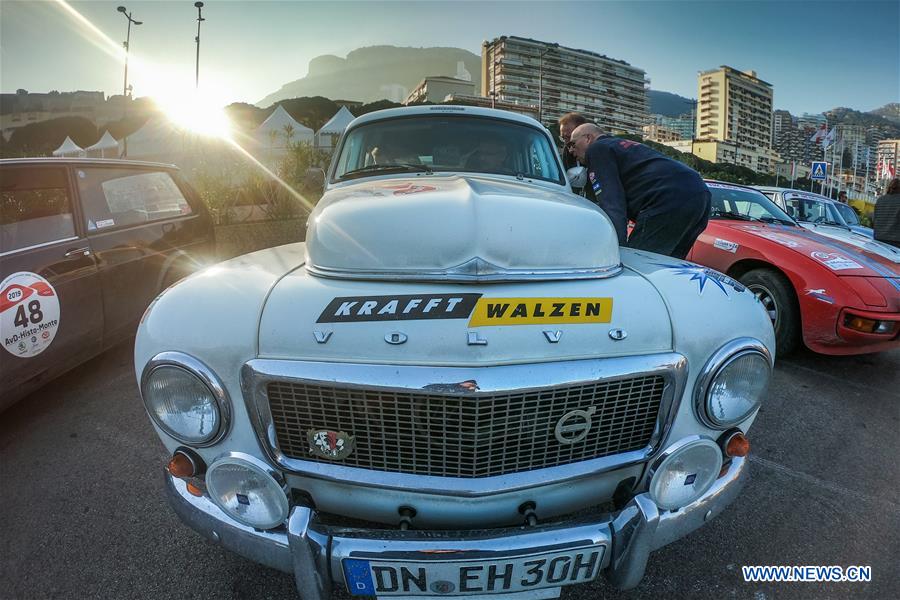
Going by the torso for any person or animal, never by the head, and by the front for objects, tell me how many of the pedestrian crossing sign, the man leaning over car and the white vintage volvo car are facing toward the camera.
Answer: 2

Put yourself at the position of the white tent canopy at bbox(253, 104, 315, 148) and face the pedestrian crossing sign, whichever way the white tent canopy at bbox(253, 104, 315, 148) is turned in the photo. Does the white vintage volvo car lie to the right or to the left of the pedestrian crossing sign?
right

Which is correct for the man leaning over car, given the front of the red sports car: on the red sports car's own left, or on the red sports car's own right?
on the red sports car's own right

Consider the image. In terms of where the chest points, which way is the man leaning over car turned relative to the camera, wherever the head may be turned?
to the viewer's left

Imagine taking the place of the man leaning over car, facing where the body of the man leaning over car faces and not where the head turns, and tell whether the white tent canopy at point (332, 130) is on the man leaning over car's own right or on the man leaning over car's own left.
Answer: on the man leaning over car's own right

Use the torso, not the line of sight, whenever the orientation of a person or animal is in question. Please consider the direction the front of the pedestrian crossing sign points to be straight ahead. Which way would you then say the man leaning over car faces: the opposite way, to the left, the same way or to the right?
to the right

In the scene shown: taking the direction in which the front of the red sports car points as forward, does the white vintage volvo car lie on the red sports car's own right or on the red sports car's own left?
on the red sports car's own right

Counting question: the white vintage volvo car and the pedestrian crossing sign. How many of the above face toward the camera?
2
